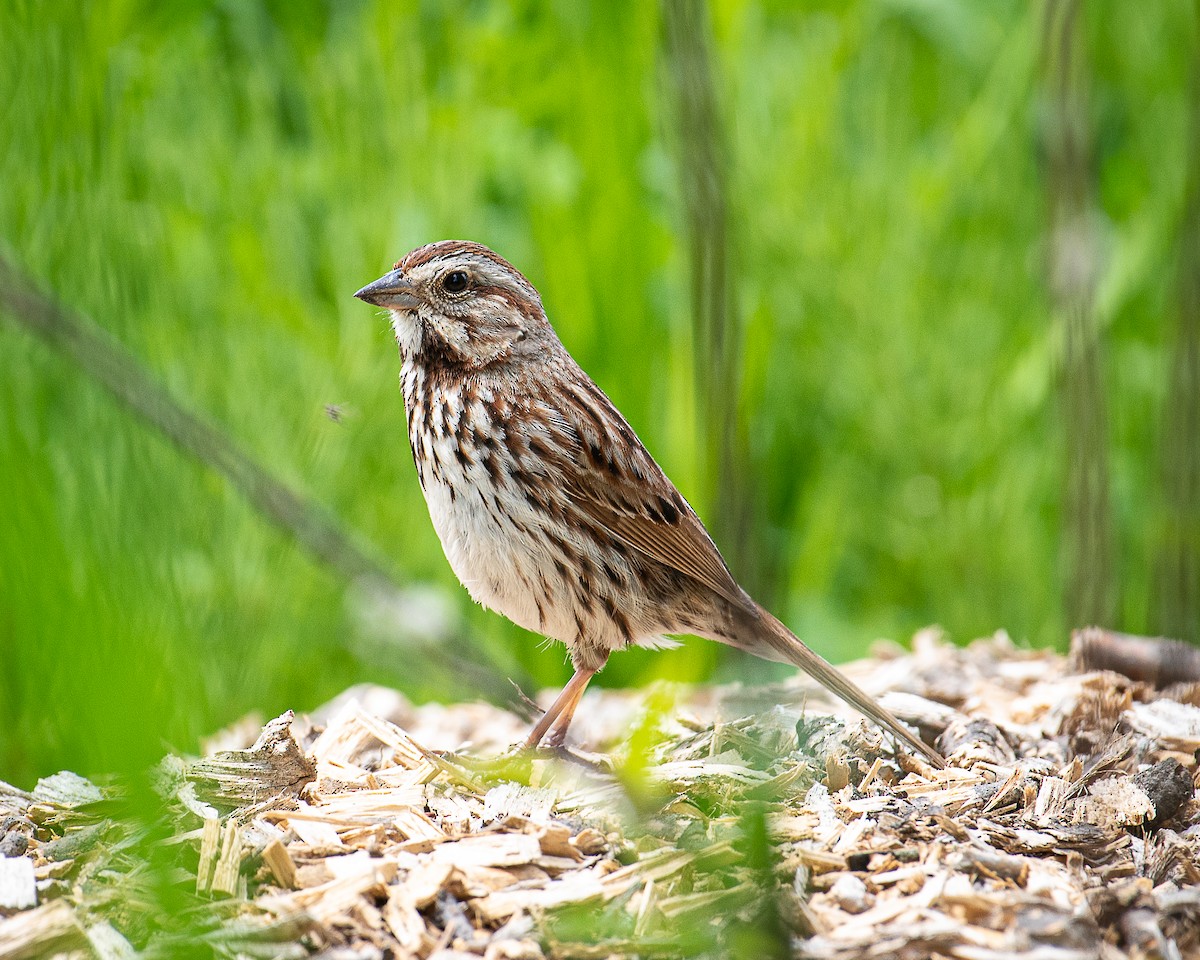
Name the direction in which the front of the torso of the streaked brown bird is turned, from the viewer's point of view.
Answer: to the viewer's left

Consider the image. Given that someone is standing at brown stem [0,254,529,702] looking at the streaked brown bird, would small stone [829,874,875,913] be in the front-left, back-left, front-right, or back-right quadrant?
front-right

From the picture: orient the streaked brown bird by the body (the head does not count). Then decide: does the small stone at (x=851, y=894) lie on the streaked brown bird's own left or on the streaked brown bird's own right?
on the streaked brown bird's own left
